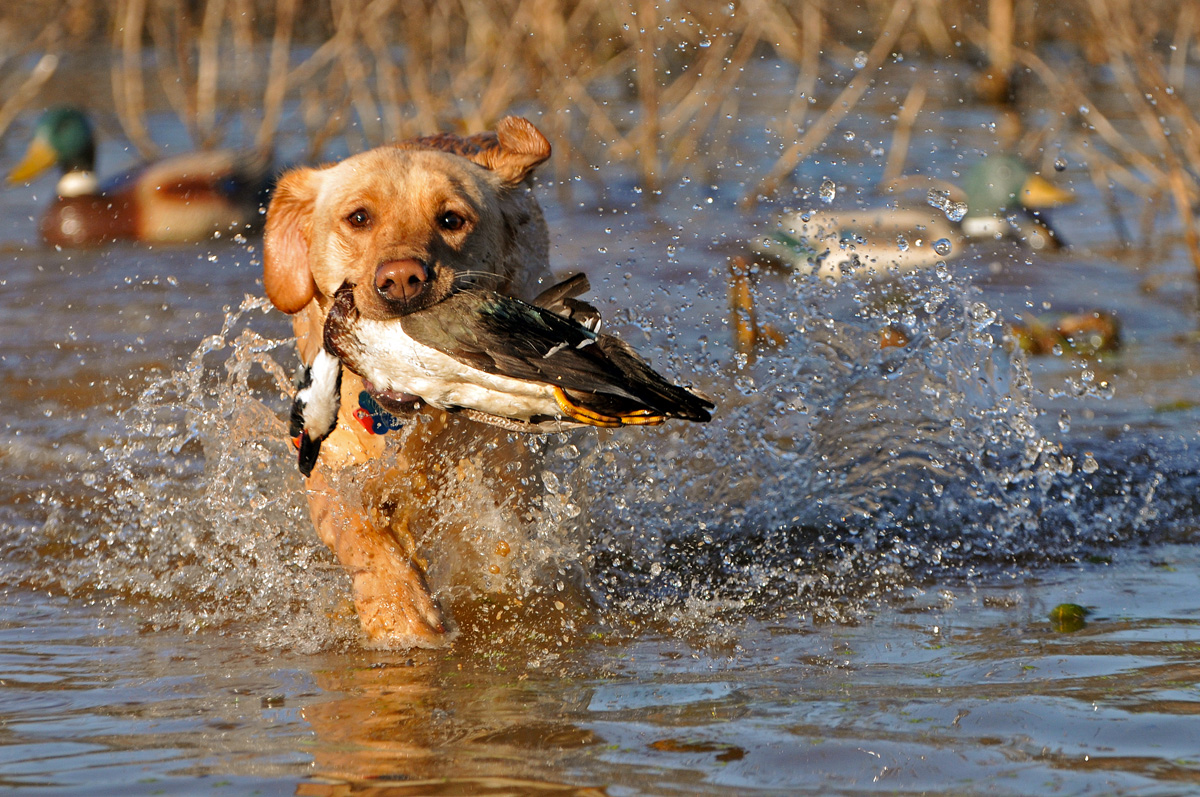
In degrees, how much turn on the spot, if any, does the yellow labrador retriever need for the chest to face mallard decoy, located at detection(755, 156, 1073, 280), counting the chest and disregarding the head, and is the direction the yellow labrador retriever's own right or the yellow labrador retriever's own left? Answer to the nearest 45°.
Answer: approximately 135° to the yellow labrador retriever's own left

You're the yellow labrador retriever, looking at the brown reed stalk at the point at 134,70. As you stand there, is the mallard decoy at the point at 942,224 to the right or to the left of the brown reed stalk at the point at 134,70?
right

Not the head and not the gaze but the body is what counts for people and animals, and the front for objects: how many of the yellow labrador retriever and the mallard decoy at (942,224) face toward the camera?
1

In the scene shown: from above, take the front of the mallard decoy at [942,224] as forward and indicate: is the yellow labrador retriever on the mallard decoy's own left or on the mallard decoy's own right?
on the mallard decoy's own right

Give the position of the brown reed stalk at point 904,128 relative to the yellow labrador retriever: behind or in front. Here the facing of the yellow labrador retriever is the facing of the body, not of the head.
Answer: behind

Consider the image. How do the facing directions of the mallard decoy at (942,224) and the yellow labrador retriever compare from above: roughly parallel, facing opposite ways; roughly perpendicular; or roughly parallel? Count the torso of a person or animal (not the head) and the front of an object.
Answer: roughly perpendicular

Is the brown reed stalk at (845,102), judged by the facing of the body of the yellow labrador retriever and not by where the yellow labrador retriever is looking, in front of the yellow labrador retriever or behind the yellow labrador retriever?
behind

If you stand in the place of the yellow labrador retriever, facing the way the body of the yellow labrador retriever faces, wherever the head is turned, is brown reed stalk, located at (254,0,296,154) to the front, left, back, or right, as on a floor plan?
back

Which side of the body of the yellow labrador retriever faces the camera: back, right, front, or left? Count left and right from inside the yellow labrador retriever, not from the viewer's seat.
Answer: front

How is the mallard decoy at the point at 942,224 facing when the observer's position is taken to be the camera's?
facing to the right of the viewer
